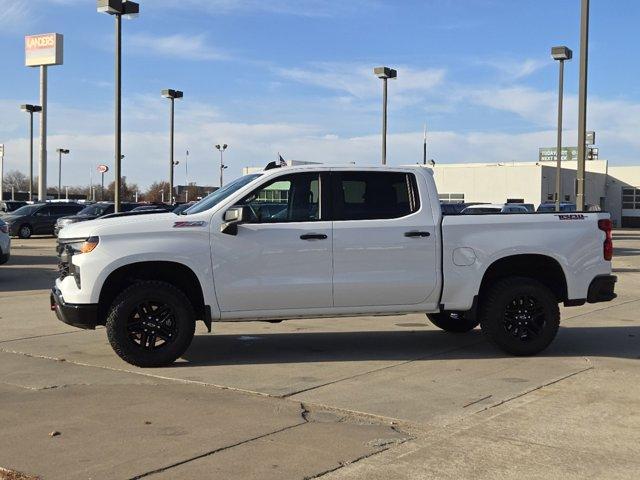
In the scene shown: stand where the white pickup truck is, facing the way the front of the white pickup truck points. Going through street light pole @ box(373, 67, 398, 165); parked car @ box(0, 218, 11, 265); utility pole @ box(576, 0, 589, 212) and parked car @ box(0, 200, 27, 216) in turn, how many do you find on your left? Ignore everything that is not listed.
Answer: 0

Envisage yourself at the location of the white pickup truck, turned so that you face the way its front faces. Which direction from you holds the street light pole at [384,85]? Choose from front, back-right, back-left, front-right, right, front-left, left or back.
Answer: right

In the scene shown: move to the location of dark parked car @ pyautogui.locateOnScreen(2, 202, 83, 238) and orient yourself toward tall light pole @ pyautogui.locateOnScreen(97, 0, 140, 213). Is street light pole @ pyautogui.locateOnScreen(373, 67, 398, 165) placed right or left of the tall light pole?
left

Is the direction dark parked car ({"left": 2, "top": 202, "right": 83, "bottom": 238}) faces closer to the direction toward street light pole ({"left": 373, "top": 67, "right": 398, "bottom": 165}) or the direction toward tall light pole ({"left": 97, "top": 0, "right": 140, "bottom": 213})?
the tall light pole

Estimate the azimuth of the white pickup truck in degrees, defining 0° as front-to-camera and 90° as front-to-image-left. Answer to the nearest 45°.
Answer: approximately 90°

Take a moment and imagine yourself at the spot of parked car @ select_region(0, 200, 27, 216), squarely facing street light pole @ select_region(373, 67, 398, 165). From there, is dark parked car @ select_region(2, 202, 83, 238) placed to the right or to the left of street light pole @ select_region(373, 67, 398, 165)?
right

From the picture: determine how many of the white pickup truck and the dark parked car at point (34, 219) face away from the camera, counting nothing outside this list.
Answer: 0

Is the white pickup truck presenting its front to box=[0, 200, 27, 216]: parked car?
no

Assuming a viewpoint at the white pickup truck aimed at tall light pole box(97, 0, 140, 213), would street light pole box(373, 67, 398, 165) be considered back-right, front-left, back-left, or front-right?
front-right
